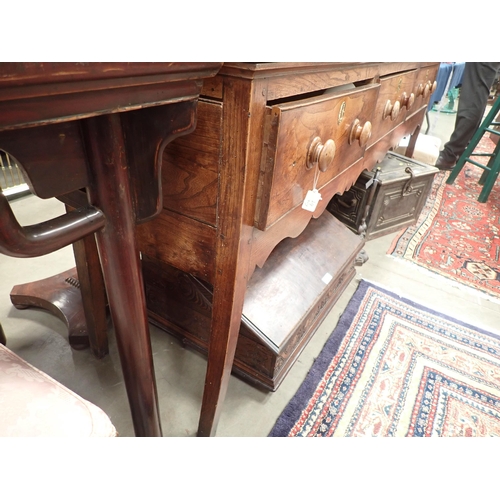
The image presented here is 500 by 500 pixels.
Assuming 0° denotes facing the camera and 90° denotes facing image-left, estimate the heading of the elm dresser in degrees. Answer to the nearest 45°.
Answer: approximately 315°
